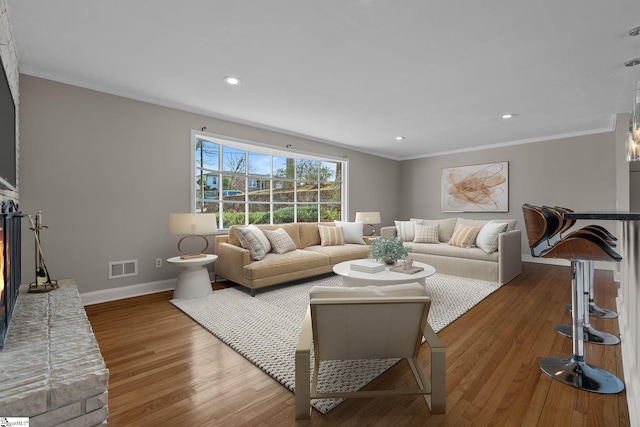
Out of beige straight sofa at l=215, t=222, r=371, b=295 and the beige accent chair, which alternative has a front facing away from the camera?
the beige accent chair

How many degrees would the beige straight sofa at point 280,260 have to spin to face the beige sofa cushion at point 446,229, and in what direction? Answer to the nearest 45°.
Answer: approximately 45° to its left

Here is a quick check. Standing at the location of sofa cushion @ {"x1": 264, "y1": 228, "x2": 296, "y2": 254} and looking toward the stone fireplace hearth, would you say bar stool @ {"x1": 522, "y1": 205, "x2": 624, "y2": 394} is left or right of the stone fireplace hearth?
left

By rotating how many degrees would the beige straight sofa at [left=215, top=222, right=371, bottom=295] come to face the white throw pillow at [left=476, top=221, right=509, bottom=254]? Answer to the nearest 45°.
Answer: approximately 45° to its left

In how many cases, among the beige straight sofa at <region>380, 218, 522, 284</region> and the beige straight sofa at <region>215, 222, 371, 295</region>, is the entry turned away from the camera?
0

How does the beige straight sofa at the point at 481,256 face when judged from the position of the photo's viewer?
facing the viewer and to the left of the viewer

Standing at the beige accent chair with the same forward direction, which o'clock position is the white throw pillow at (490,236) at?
The white throw pillow is roughly at 1 o'clock from the beige accent chair.

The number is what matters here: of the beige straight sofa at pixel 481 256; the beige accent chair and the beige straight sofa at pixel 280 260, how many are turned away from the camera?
1

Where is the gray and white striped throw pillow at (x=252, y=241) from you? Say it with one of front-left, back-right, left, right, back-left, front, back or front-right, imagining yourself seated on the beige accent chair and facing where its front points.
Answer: front-left

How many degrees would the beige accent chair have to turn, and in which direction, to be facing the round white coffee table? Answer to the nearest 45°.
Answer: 0° — it already faces it

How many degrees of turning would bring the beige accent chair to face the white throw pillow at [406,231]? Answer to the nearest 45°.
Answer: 0° — it already faces it

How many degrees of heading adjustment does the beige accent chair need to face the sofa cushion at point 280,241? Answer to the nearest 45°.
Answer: approximately 45° to its left

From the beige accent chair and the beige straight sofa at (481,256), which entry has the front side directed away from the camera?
the beige accent chair

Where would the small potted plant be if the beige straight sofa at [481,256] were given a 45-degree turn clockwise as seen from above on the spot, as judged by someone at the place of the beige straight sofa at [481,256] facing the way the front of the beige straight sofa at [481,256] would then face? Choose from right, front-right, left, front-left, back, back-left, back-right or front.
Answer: front-left

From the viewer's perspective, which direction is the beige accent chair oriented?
away from the camera

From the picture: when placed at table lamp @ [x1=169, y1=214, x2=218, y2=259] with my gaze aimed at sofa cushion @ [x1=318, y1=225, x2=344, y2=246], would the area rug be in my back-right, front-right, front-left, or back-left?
front-right

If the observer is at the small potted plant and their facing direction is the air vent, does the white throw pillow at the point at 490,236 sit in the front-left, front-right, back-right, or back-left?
back-right

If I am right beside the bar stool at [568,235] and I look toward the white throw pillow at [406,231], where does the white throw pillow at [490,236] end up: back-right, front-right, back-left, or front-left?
front-right

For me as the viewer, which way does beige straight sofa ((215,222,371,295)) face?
facing the viewer and to the right of the viewer

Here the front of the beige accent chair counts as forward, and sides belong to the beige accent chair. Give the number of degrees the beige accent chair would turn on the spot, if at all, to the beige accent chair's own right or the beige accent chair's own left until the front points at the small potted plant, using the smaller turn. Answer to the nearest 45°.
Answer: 0° — it already faces it

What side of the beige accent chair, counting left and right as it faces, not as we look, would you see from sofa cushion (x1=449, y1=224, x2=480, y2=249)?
front
